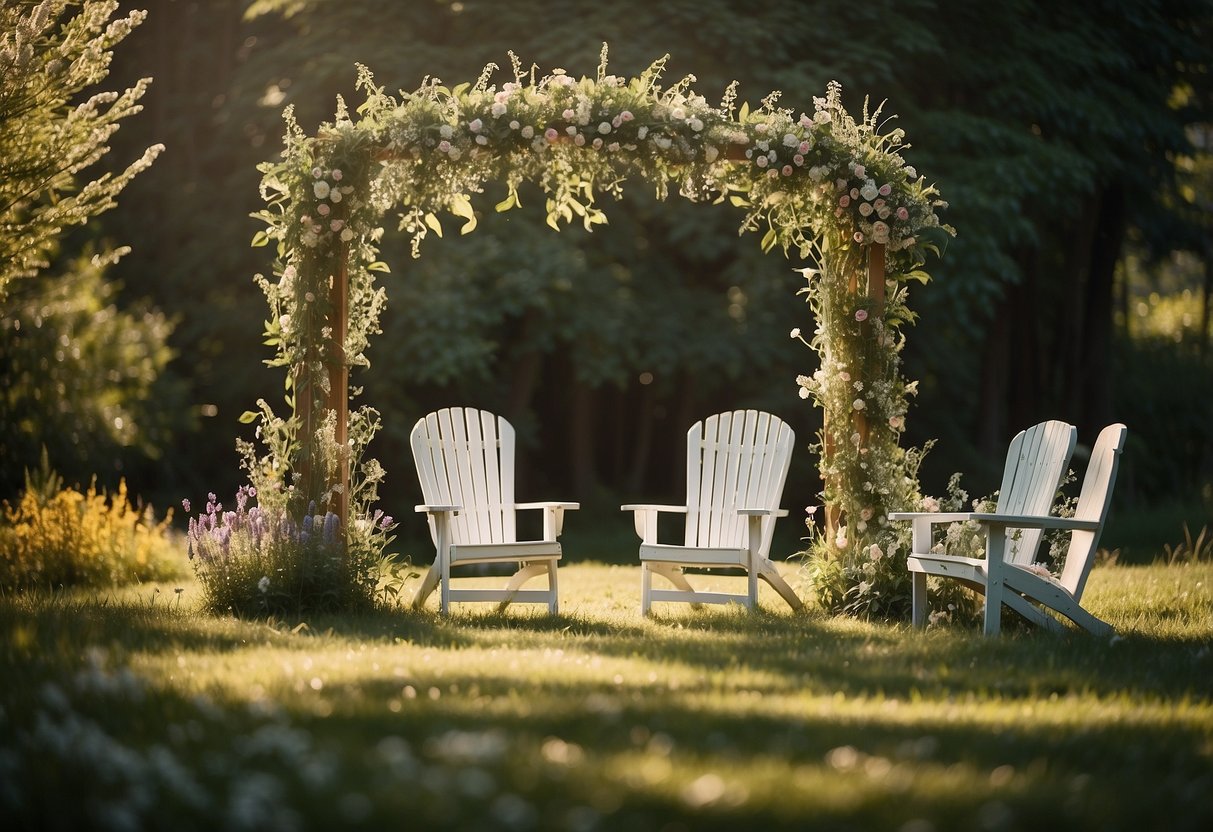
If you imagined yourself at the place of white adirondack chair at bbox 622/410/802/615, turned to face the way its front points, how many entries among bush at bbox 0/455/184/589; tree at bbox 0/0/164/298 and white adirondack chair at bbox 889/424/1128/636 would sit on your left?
1

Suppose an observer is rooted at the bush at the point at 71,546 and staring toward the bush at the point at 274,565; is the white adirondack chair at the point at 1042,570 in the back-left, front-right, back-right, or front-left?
front-left

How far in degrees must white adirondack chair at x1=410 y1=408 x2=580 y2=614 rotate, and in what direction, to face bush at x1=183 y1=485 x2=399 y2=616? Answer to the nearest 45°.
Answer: approximately 90° to its right

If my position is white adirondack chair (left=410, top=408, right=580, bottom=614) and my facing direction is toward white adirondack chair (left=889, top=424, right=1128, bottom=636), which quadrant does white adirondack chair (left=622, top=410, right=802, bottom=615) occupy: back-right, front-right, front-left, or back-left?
front-left

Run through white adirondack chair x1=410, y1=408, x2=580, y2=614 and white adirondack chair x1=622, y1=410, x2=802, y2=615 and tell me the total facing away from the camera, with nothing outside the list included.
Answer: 0

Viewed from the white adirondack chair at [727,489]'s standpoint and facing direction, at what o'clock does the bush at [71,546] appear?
The bush is roughly at 2 o'clock from the white adirondack chair.

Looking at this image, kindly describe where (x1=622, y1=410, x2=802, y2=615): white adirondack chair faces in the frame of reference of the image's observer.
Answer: facing the viewer and to the left of the viewer

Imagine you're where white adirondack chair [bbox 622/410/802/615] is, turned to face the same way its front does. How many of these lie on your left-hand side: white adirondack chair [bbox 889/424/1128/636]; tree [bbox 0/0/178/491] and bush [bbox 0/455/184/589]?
1

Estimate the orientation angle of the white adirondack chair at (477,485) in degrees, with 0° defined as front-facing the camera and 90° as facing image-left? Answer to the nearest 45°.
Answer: approximately 315°

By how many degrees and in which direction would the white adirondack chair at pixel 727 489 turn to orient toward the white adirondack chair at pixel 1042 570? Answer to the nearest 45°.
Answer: approximately 90° to its left
